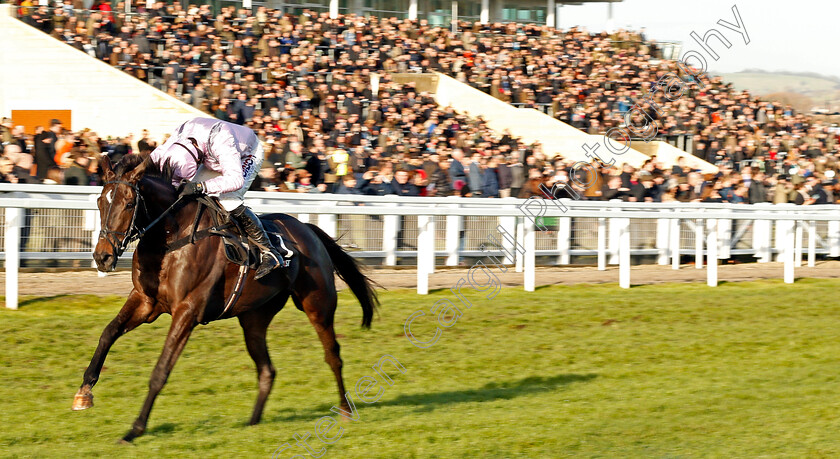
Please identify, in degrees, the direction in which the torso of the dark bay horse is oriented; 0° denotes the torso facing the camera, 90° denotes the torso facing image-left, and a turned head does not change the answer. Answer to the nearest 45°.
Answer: approximately 45°

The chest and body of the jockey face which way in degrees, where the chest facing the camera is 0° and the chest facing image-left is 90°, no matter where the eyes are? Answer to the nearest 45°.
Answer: approximately 45°

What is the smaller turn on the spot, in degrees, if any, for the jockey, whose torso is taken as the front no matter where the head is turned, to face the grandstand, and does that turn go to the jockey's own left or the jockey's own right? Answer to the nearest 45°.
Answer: approximately 135° to the jockey's own right
